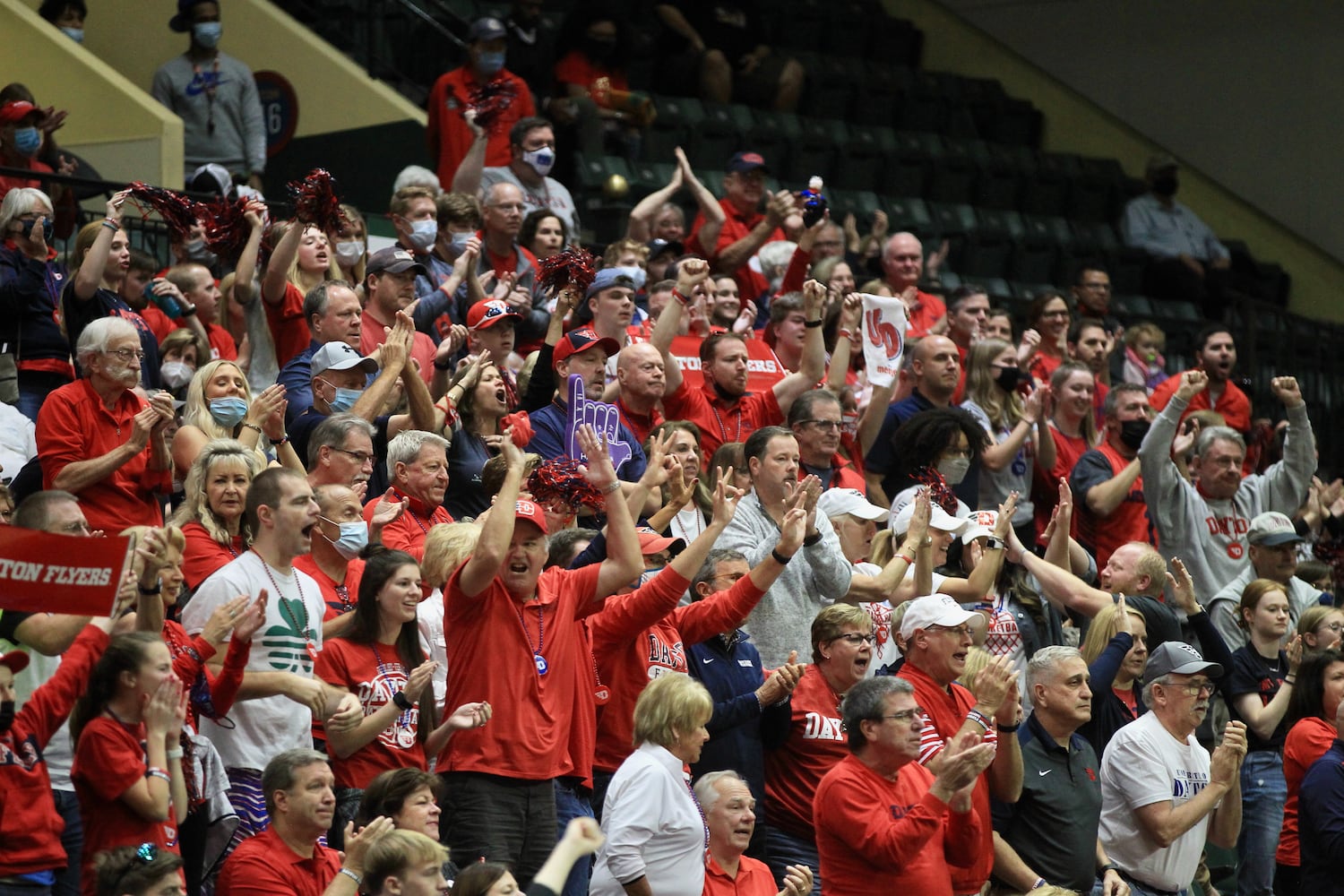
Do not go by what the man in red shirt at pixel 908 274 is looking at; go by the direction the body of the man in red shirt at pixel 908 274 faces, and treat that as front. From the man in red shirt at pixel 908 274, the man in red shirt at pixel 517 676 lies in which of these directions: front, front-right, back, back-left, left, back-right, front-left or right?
front-right

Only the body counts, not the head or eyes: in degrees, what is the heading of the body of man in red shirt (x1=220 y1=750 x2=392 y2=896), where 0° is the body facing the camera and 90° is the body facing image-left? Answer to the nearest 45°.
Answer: approximately 315°

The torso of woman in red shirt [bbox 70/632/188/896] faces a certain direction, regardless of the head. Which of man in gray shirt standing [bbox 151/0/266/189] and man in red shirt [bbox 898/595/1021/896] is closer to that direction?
the man in red shirt

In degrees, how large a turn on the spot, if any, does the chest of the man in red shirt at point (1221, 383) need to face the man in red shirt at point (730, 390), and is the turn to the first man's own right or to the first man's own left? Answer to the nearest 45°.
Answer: approximately 90° to the first man's own right

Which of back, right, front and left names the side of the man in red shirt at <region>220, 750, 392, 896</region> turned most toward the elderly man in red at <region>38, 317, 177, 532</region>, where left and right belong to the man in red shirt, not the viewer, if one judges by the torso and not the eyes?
back

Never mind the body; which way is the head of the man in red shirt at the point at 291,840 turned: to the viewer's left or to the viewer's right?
to the viewer's right
